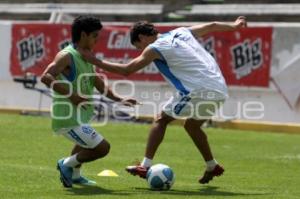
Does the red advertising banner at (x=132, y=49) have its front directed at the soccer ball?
yes

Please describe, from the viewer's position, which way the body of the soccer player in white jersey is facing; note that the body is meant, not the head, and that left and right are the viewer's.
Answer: facing away from the viewer and to the left of the viewer

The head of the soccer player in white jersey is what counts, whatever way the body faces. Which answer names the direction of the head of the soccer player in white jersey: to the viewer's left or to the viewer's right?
to the viewer's left

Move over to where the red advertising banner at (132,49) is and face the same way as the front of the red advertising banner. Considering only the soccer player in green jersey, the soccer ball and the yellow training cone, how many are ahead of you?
3

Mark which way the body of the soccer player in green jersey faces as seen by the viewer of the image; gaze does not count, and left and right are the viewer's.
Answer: facing to the right of the viewer

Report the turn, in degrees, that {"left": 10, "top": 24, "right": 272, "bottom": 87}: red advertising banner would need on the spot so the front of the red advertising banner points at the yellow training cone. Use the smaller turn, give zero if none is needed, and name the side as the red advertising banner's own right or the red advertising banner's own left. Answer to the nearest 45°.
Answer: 0° — it already faces it

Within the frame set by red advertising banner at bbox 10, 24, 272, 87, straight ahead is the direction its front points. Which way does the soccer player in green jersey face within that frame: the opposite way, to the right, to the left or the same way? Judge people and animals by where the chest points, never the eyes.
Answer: to the left

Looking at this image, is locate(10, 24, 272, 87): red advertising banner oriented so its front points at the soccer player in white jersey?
yes
